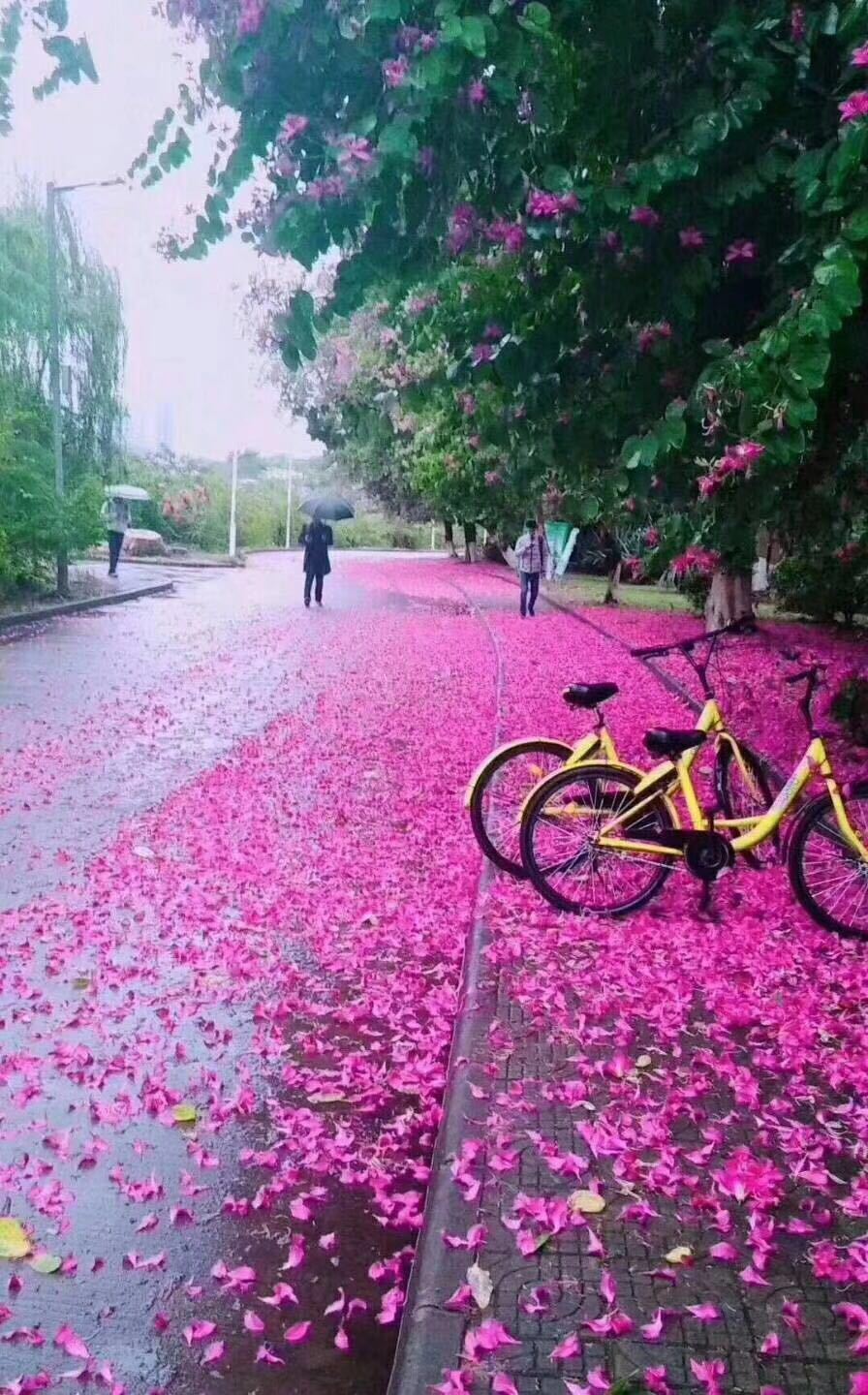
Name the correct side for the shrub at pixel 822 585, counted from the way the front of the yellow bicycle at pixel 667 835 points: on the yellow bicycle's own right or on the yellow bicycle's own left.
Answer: on the yellow bicycle's own left

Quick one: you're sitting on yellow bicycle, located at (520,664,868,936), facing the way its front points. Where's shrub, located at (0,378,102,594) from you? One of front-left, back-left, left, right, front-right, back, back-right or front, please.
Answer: back-left

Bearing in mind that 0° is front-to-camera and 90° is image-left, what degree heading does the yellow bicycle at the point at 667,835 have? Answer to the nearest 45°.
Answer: approximately 270°

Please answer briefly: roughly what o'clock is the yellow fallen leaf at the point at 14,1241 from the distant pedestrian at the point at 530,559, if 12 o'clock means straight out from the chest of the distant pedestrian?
The yellow fallen leaf is roughly at 12 o'clock from the distant pedestrian.

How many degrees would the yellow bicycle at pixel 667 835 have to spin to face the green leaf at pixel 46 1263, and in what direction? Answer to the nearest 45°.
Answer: approximately 135° to its right

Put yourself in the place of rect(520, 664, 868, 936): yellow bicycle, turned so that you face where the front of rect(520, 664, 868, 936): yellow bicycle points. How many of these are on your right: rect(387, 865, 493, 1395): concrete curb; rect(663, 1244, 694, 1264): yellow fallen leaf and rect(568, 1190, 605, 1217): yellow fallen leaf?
3

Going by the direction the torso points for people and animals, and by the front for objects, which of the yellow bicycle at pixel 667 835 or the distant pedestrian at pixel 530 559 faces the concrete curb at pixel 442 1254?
the distant pedestrian

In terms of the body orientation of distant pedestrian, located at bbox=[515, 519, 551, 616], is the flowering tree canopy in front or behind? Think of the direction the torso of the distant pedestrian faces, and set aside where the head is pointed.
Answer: in front

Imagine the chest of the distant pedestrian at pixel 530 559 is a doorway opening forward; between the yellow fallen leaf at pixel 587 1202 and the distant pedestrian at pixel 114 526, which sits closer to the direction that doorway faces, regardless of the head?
the yellow fallen leaf

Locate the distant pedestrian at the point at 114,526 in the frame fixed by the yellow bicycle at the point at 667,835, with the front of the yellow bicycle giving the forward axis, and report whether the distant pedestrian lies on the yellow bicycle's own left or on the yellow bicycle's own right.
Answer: on the yellow bicycle's own left

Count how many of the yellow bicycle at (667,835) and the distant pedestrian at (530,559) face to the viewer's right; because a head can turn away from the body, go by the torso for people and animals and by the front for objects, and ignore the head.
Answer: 1

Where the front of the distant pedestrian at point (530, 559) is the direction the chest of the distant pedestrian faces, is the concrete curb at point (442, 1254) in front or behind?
in front

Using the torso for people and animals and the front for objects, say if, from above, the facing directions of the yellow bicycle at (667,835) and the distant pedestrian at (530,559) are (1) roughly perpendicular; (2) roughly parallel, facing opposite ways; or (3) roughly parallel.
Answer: roughly perpendicular

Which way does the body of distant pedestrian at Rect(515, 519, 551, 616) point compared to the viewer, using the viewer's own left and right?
facing the viewer

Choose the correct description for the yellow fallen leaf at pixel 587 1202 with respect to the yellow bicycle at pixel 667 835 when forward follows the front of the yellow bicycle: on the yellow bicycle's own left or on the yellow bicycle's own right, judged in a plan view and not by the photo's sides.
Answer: on the yellow bicycle's own right

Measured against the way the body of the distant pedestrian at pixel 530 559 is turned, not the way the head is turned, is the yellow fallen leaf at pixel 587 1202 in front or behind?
in front

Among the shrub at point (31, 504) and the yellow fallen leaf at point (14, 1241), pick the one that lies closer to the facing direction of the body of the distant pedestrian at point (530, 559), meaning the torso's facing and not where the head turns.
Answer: the yellow fallen leaf

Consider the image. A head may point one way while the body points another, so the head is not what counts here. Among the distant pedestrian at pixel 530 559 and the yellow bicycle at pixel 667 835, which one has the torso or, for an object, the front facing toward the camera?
the distant pedestrian
